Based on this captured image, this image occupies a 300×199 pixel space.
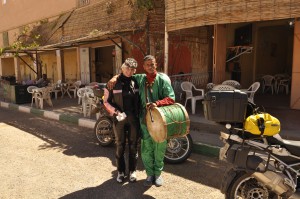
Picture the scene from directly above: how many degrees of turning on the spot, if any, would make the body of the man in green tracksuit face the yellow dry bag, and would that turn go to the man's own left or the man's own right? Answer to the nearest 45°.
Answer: approximately 45° to the man's own left

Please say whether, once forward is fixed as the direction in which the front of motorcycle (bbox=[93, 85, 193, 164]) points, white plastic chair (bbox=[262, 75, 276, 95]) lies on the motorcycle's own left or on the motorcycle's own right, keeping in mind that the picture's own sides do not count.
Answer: on the motorcycle's own right

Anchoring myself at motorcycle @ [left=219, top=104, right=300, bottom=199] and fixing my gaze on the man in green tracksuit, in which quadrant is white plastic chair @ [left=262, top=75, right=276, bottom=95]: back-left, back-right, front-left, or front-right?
front-right

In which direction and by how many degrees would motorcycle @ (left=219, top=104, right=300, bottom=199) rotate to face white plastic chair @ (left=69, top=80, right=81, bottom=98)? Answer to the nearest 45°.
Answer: approximately 135° to its left

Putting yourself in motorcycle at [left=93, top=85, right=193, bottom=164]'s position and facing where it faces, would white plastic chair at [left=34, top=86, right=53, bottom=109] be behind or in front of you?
in front

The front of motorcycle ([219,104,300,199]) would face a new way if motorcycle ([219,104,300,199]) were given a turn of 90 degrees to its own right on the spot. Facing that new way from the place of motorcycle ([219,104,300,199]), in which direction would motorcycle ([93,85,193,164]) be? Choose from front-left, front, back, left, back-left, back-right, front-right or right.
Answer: back-right

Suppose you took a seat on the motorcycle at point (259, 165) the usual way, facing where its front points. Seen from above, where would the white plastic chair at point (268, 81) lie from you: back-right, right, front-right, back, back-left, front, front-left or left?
left

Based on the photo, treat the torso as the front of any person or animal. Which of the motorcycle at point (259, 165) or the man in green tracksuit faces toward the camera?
the man in green tracksuit

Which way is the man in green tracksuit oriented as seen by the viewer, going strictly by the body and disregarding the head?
toward the camera

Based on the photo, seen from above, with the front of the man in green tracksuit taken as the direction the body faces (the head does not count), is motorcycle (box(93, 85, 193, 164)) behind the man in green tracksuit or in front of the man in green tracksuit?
behind

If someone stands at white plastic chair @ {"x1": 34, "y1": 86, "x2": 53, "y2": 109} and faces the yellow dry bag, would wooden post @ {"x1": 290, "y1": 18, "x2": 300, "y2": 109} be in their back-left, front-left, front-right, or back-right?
front-left

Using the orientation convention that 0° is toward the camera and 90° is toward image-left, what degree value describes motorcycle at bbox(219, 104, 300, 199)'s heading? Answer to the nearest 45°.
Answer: approximately 270°
